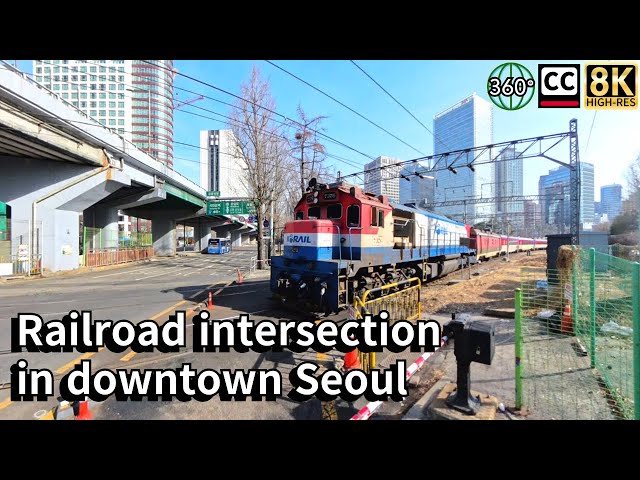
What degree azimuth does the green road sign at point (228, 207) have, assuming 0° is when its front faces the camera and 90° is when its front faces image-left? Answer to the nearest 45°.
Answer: approximately 0°

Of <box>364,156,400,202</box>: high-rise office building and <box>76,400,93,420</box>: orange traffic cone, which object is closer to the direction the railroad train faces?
the orange traffic cone

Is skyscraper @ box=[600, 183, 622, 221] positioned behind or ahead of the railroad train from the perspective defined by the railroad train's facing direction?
behind

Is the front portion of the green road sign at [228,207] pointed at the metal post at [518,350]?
yes

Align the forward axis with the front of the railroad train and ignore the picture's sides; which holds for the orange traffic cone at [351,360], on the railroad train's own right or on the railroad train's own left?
on the railroad train's own left

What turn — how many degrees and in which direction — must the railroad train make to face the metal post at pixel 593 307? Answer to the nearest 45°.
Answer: approximately 90° to its left

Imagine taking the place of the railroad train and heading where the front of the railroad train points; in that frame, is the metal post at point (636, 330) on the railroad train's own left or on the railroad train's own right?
on the railroad train's own left

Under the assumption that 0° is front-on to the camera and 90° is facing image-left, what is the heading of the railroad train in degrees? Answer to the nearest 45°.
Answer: approximately 45°

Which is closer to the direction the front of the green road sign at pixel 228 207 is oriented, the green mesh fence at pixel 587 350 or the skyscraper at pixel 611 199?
the green mesh fence
